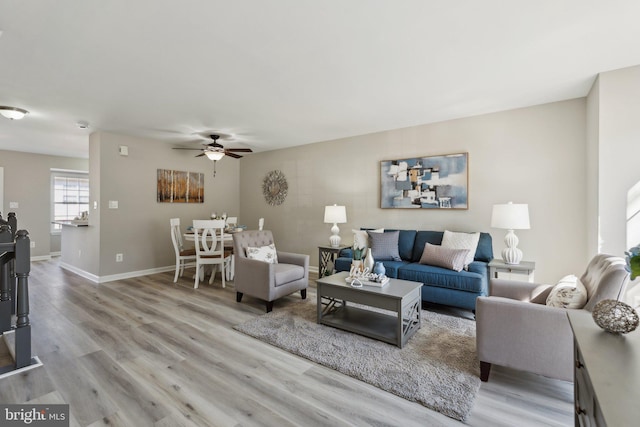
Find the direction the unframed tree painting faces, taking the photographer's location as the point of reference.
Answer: facing the viewer and to the right of the viewer

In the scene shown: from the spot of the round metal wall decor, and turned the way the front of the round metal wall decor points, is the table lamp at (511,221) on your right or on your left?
on your left

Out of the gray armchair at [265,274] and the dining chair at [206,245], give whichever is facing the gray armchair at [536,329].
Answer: the gray armchair at [265,274]

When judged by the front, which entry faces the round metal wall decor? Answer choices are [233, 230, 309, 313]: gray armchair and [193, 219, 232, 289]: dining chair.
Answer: the dining chair

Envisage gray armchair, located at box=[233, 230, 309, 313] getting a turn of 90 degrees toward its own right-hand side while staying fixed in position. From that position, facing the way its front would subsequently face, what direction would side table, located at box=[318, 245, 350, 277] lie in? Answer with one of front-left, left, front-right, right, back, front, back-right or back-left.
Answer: back

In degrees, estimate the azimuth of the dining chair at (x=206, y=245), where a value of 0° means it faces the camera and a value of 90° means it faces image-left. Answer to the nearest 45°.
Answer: approximately 225°

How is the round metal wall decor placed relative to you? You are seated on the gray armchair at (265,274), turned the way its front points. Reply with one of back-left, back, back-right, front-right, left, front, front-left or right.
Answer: back-left

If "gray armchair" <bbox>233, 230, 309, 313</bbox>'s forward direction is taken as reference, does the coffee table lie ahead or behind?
ahead

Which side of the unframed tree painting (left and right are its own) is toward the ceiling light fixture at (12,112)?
right

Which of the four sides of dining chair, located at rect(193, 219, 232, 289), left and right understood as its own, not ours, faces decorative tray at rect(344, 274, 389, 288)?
right

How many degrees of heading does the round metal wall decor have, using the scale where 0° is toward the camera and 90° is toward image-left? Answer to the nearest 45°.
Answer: approximately 45°

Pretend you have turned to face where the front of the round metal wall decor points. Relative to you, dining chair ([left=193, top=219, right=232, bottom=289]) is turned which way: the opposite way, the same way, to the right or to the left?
the opposite way

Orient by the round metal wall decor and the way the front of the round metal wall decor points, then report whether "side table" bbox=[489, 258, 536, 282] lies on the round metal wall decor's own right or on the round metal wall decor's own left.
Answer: on the round metal wall decor's own left
